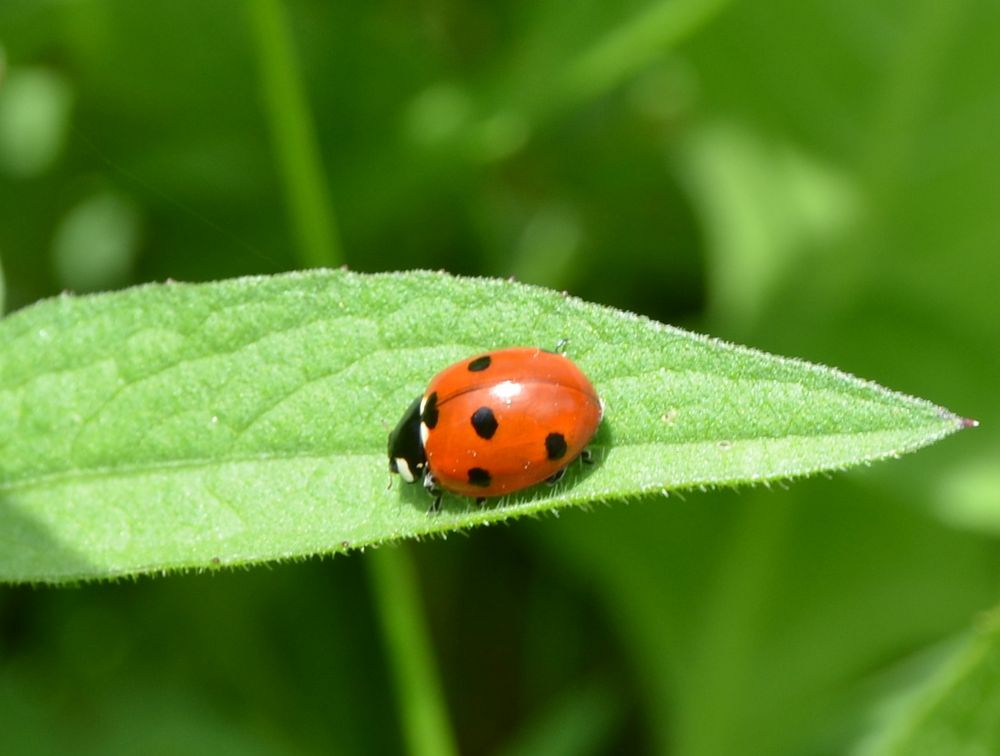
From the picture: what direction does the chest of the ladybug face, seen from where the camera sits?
to the viewer's left
